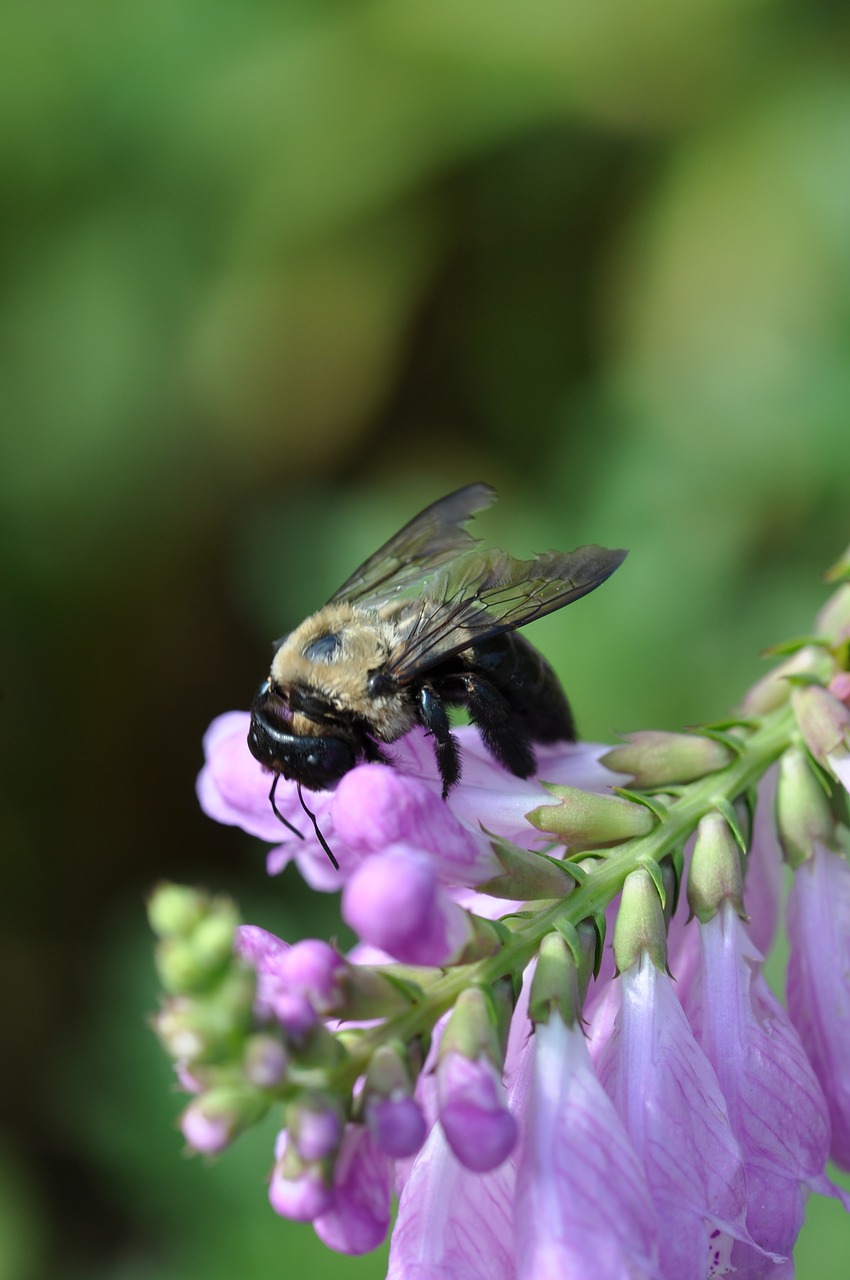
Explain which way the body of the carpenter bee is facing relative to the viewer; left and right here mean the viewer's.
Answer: facing the viewer and to the left of the viewer
